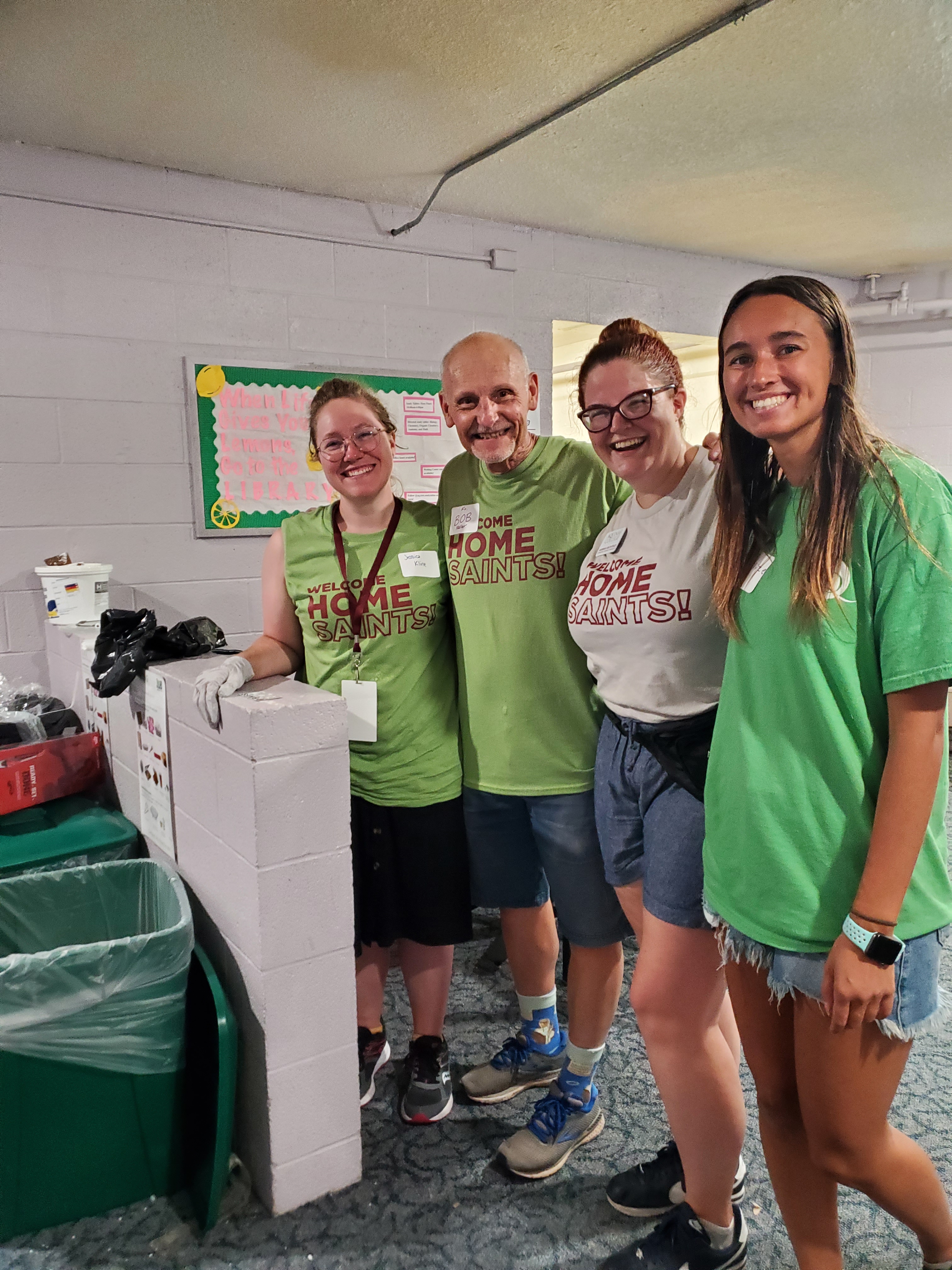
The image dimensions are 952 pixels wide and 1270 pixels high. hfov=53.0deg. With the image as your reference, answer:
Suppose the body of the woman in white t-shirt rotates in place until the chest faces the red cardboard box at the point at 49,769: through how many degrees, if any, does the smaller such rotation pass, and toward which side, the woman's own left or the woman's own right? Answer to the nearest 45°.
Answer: approximately 45° to the woman's own right

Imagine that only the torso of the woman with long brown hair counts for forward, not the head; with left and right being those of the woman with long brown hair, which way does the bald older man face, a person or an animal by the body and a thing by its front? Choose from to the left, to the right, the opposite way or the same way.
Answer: the same way

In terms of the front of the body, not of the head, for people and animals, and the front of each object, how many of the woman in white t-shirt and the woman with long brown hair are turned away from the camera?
0

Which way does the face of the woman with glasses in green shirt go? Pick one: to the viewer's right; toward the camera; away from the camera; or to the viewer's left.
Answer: toward the camera

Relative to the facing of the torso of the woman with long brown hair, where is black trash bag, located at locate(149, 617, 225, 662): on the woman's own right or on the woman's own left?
on the woman's own right

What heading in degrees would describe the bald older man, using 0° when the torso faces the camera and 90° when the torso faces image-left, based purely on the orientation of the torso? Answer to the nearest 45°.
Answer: approximately 45°

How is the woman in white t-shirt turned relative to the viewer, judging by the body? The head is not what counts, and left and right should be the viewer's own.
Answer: facing the viewer and to the left of the viewer

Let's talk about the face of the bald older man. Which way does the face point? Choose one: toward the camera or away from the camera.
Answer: toward the camera

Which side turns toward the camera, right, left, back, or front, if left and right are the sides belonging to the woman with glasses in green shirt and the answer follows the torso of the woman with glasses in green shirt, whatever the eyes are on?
front

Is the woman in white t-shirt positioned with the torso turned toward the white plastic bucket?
no

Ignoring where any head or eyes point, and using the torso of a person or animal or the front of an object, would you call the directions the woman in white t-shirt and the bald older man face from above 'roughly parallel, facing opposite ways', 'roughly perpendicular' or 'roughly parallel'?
roughly parallel

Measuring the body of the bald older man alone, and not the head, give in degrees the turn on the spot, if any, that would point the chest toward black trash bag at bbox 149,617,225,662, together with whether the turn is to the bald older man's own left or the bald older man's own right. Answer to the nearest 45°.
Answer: approximately 45° to the bald older man's own right

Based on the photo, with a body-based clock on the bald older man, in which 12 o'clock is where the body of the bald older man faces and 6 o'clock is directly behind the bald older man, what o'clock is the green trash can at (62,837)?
The green trash can is roughly at 2 o'clock from the bald older man.

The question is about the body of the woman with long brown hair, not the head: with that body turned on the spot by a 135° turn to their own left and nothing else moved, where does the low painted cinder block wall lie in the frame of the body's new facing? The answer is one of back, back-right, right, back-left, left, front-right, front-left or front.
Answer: back

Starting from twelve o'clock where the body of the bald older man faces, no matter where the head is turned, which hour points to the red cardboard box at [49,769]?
The red cardboard box is roughly at 2 o'clock from the bald older man.

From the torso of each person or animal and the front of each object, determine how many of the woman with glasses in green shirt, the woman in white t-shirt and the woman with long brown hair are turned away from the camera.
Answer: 0

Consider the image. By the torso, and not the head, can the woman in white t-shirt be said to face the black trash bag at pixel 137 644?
no
